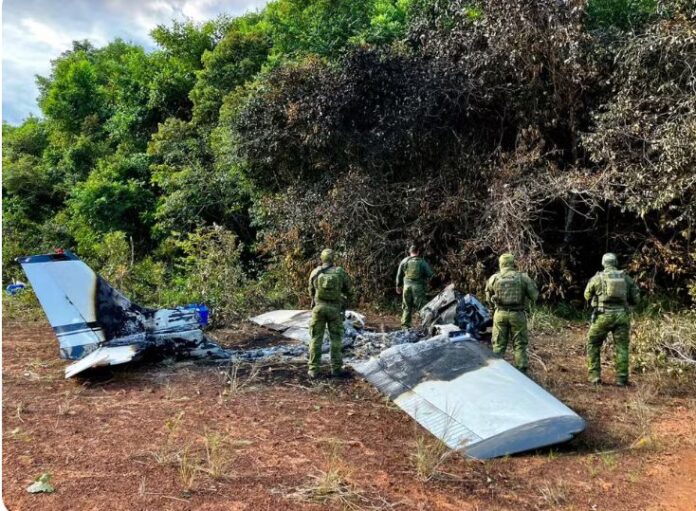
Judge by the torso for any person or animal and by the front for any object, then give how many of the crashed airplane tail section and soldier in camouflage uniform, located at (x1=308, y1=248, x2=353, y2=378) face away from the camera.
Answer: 1

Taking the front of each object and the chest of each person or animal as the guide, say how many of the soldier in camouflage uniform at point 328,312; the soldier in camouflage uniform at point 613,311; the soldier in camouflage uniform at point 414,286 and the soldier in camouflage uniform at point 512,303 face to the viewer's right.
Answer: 0

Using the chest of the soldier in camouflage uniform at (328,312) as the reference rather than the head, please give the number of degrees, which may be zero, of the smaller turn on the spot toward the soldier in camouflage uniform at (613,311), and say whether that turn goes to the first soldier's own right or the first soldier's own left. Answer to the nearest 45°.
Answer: approximately 90° to the first soldier's own right

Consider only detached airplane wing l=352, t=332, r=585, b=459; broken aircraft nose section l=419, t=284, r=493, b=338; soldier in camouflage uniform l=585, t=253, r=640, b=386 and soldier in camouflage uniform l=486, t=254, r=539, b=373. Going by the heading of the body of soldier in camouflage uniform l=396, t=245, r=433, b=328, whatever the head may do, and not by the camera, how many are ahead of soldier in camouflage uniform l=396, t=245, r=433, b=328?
0

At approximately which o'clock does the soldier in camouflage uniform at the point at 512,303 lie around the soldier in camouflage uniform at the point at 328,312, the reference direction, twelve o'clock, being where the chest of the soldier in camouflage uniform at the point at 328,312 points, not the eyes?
the soldier in camouflage uniform at the point at 512,303 is roughly at 3 o'clock from the soldier in camouflage uniform at the point at 328,312.

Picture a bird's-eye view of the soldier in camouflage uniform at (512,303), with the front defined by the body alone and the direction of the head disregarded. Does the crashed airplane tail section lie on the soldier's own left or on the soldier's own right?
on the soldier's own left

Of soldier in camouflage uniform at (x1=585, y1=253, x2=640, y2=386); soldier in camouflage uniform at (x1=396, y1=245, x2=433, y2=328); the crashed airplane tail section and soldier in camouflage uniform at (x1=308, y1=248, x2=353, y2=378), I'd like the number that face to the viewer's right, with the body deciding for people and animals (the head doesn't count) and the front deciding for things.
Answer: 1

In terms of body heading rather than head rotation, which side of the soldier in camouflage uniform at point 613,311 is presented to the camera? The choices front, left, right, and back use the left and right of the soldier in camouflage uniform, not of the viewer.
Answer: back

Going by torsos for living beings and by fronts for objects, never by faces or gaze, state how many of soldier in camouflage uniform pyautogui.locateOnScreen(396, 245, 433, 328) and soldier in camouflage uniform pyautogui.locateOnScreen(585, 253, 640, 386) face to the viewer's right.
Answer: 0

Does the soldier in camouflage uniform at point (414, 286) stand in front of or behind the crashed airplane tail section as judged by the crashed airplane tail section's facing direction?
in front

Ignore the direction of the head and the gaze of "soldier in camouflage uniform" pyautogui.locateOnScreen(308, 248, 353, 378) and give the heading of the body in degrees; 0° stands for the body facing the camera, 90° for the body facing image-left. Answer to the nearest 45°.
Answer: approximately 180°

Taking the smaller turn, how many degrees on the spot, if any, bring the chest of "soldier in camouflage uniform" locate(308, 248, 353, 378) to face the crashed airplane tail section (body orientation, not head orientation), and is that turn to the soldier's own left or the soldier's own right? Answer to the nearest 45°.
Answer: approximately 90° to the soldier's own left

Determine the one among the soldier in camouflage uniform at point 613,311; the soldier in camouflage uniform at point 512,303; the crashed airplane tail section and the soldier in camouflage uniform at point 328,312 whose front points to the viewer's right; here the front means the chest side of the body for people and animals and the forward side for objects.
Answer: the crashed airplane tail section

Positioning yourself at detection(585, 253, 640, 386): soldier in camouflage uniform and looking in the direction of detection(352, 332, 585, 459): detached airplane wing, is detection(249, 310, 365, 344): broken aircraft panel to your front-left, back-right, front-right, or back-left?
front-right

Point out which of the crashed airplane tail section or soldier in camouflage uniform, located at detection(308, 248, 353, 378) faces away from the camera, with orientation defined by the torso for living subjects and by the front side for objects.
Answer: the soldier in camouflage uniform

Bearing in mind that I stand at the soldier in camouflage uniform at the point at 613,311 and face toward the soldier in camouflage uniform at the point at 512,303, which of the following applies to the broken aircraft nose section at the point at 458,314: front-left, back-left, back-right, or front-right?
front-right

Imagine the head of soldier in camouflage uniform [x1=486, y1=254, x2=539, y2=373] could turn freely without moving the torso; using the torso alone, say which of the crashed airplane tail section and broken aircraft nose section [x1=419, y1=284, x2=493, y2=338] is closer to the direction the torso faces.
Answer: the broken aircraft nose section

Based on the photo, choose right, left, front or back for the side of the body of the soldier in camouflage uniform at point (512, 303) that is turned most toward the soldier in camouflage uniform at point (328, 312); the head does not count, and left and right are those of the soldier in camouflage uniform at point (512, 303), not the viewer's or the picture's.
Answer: left
